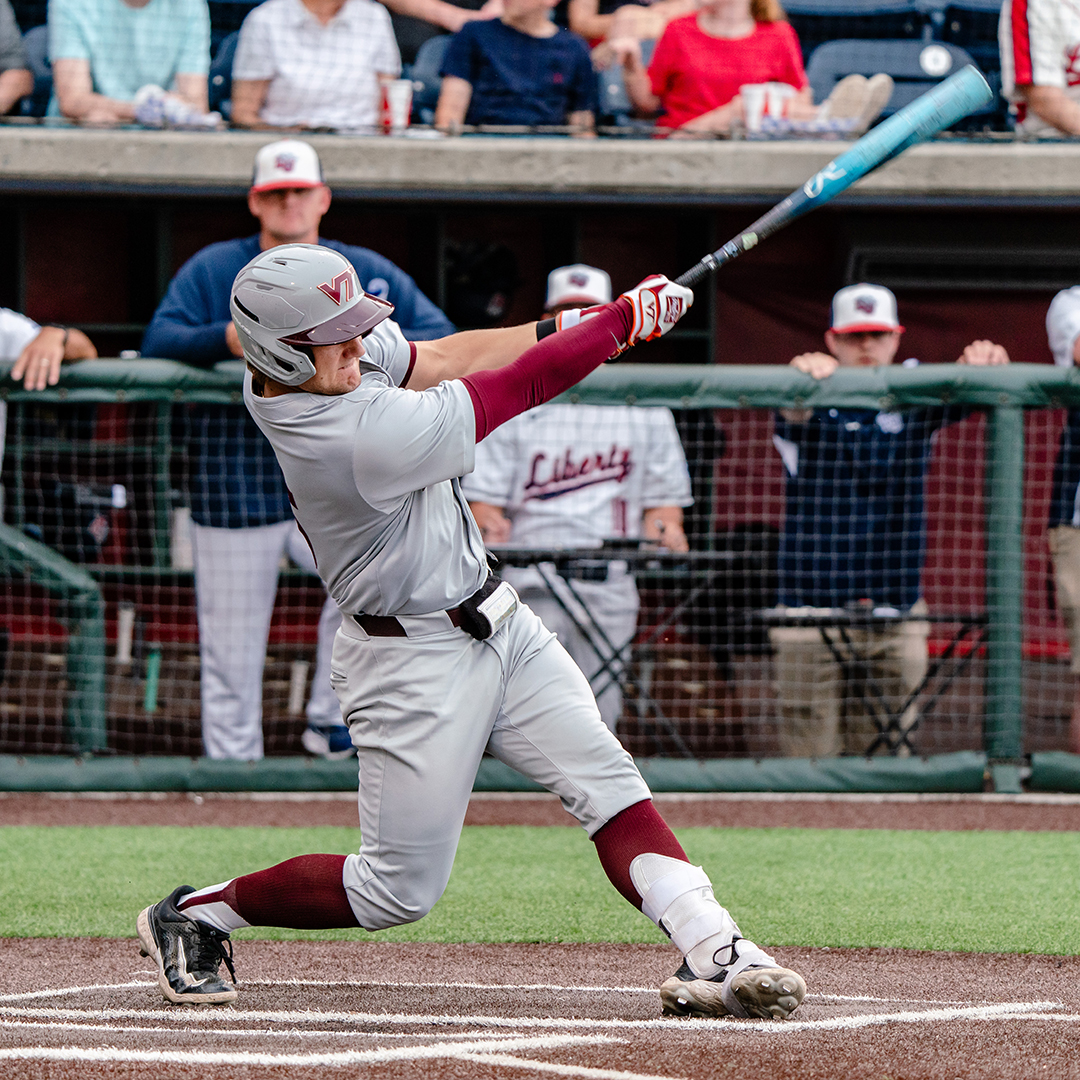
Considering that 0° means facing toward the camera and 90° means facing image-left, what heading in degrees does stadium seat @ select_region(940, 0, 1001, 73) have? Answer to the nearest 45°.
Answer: approximately 0°

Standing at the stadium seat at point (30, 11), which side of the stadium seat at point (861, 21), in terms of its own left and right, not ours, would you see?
right

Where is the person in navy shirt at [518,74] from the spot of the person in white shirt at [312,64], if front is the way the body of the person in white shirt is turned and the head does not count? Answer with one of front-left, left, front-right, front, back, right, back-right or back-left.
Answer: left

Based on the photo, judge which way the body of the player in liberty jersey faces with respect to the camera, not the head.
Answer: toward the camera

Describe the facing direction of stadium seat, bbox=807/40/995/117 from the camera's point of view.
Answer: facing the viewer

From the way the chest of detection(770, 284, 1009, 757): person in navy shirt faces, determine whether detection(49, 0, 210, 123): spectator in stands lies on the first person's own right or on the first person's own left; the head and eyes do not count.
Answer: on the first person's own right

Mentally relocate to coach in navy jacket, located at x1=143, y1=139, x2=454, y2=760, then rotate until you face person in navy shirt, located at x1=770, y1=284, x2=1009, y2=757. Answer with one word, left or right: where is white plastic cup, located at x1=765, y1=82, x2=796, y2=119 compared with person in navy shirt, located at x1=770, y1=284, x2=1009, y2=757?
left

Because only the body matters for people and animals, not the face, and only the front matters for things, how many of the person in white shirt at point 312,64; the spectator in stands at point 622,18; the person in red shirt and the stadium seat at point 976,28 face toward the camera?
4

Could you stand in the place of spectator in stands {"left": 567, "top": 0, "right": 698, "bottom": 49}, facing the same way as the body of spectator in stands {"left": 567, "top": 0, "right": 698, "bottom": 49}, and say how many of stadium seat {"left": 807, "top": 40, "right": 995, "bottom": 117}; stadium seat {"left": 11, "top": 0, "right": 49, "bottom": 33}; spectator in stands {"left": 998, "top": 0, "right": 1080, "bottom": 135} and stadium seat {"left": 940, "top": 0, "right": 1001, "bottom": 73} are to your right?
1

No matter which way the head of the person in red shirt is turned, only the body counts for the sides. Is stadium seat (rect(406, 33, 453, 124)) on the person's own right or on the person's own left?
on the person's own right

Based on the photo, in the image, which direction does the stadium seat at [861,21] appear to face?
toward the camera
